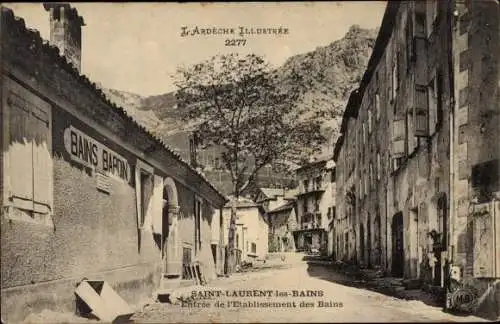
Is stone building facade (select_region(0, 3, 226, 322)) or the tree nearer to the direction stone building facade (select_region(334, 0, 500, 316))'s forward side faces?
the stone building facade

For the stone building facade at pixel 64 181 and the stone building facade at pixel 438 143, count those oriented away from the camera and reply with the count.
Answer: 0

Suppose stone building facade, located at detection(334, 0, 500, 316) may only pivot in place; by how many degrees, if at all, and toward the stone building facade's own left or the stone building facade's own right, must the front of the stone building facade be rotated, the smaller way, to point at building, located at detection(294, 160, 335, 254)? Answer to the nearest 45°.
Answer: approximately 135° to the stone building facade's own right

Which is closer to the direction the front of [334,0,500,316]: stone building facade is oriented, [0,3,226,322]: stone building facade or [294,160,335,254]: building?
the stone building facade

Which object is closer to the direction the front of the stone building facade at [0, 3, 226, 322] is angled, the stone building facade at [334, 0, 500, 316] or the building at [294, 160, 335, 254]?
the stone building facade

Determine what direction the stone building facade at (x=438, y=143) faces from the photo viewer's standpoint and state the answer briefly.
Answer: facing the viewer and to the left of the viewer

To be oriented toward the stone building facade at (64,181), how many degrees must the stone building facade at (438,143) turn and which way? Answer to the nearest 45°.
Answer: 0° — it already faces it

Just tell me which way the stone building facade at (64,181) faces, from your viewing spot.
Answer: facing the viewer and to the right of the viewer
